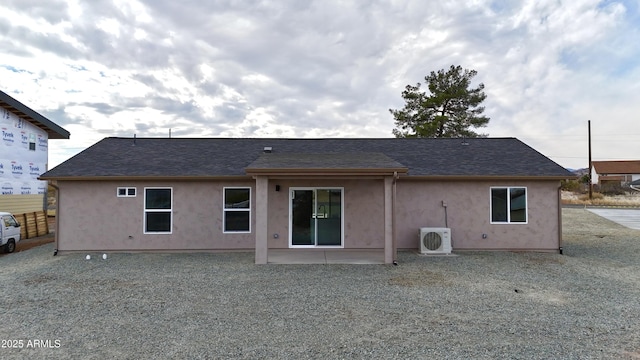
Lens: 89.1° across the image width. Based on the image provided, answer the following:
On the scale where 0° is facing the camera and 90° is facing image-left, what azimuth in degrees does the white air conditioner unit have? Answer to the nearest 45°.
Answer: approximately 0°

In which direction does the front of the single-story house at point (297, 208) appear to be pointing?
away from the camera

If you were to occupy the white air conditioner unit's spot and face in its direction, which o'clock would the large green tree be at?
The large green tree is roughly at 6 o'clock from the white air conditioner unit.

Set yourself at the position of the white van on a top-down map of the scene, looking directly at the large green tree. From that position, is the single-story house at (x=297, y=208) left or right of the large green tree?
right
